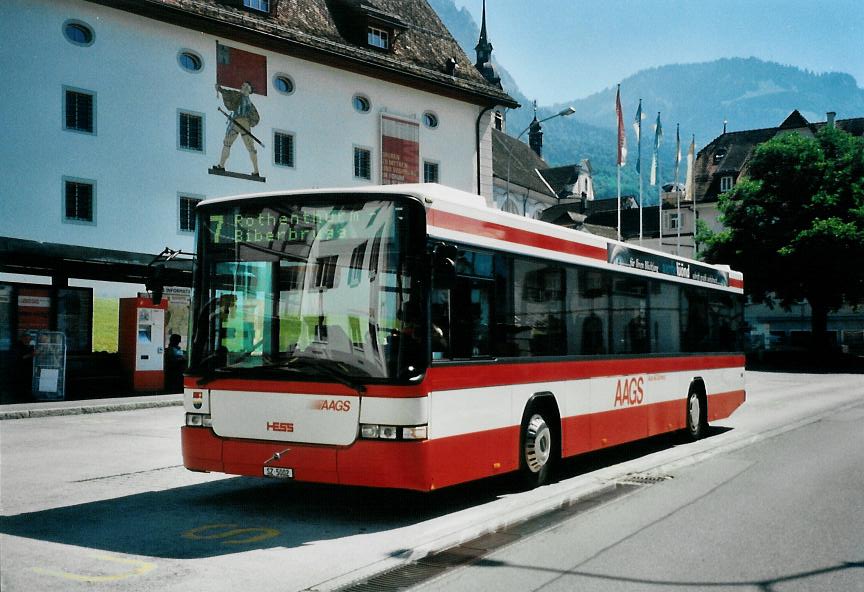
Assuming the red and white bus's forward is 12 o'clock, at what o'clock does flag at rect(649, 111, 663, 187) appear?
The flag is roughly at 5 o'clock from the red and white bus.

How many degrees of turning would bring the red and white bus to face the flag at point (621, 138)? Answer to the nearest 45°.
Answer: approximately 135° to its right

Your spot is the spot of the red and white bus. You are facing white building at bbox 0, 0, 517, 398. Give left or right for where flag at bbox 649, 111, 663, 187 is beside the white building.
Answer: right

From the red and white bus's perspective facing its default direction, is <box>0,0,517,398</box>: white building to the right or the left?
on its right

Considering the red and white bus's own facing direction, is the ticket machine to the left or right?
on its right

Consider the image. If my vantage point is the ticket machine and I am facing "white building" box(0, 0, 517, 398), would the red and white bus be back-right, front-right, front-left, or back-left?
back-right

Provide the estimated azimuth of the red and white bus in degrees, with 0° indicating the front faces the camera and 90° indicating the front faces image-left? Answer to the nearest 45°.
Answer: approximately 45°

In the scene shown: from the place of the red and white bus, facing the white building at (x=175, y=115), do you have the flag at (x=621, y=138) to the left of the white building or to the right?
right
